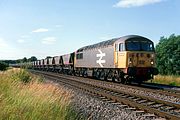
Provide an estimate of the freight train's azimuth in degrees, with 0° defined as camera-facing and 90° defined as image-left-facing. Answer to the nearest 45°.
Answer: approximately 315°
